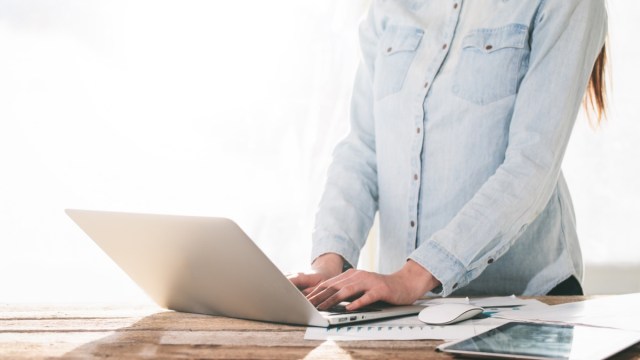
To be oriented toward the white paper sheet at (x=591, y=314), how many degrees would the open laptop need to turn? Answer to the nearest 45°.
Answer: approximately 45° to its right

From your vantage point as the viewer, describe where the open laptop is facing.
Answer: facing away from the viewer and to the right of the viewer

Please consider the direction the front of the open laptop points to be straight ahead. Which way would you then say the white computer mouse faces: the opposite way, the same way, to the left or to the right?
the opposite way
